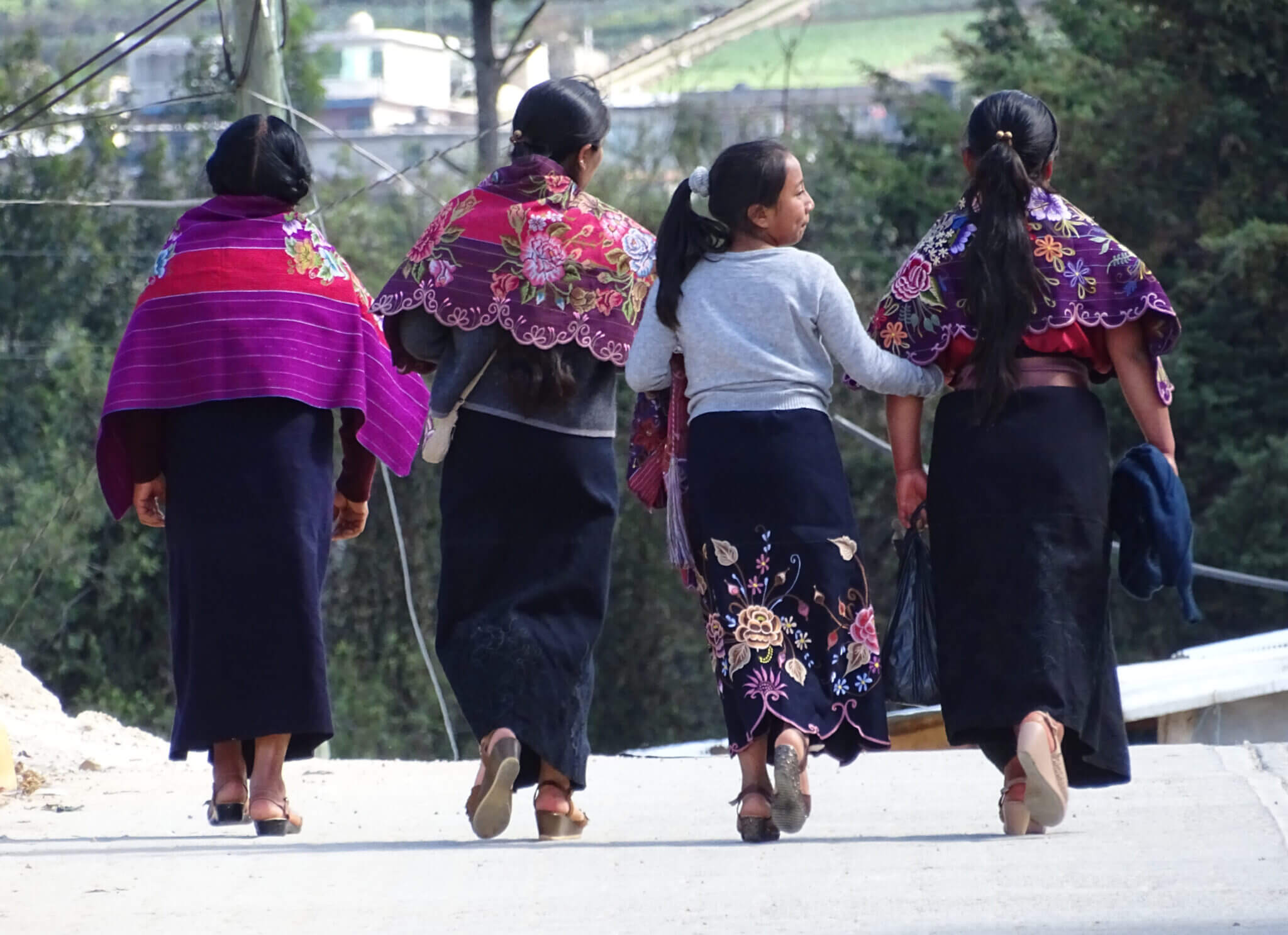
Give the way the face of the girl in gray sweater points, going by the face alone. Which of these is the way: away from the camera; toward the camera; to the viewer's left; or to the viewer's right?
to the viewer's right

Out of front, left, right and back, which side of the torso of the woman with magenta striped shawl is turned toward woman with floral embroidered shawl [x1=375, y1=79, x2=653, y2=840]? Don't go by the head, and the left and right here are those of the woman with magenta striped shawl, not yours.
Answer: right

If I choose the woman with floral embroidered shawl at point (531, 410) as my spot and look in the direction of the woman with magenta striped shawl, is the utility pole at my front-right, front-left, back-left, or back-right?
front-right

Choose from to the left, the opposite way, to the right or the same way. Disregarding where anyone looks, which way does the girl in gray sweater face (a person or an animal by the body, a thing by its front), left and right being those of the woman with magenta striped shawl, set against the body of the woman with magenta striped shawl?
the same way

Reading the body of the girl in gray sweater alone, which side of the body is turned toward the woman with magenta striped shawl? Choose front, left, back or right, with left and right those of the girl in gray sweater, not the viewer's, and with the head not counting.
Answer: left

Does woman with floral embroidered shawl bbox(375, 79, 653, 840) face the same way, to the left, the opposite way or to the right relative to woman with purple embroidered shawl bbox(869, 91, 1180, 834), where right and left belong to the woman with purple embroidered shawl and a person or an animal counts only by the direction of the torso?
the same way

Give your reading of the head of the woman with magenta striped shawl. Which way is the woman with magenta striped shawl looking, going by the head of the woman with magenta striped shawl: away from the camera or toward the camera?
away from the camera

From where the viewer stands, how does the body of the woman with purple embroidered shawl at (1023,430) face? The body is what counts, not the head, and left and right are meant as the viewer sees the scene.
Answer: facing away from the viewer

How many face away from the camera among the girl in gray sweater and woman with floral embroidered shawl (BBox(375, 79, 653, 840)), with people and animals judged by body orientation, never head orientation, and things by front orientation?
2

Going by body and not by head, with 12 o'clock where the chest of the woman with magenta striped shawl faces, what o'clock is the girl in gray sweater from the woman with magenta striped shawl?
The girl in gray sweater is roughly at 4 o'clock from the woman with magenta striped shawl.

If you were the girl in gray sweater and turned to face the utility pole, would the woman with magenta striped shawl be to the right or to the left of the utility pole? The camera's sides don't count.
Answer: left

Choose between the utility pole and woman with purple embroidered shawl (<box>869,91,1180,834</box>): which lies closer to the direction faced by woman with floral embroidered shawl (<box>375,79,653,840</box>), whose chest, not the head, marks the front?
the utility pole

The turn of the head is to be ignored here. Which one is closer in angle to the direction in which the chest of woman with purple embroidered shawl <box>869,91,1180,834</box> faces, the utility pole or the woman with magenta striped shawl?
the utility pole

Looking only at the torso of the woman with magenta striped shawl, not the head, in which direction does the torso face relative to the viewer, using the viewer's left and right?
facing away from the viewer

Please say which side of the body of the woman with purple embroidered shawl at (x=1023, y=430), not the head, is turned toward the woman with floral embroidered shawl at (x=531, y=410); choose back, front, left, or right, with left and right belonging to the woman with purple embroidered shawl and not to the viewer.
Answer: left

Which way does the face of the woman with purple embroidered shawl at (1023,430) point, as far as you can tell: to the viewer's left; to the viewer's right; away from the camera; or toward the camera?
away from the camera

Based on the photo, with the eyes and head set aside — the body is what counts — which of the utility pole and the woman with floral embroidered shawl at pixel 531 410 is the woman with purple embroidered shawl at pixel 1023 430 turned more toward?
the utility pole

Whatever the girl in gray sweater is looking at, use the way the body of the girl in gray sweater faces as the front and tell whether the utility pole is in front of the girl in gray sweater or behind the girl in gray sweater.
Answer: in front

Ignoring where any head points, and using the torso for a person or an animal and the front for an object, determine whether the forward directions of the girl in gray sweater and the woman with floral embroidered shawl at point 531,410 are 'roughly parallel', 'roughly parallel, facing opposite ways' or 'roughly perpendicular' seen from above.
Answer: roughly parallel

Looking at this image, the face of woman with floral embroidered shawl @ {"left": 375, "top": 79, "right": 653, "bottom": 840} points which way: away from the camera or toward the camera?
away from the camera

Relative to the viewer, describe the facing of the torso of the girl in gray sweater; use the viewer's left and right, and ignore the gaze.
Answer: facing away from the viewer

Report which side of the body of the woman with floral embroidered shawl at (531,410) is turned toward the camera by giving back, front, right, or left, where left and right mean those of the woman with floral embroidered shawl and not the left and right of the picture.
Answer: back

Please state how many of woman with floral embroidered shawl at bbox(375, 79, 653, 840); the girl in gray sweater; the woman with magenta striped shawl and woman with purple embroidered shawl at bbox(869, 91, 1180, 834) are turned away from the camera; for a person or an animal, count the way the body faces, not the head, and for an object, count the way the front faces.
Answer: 4
